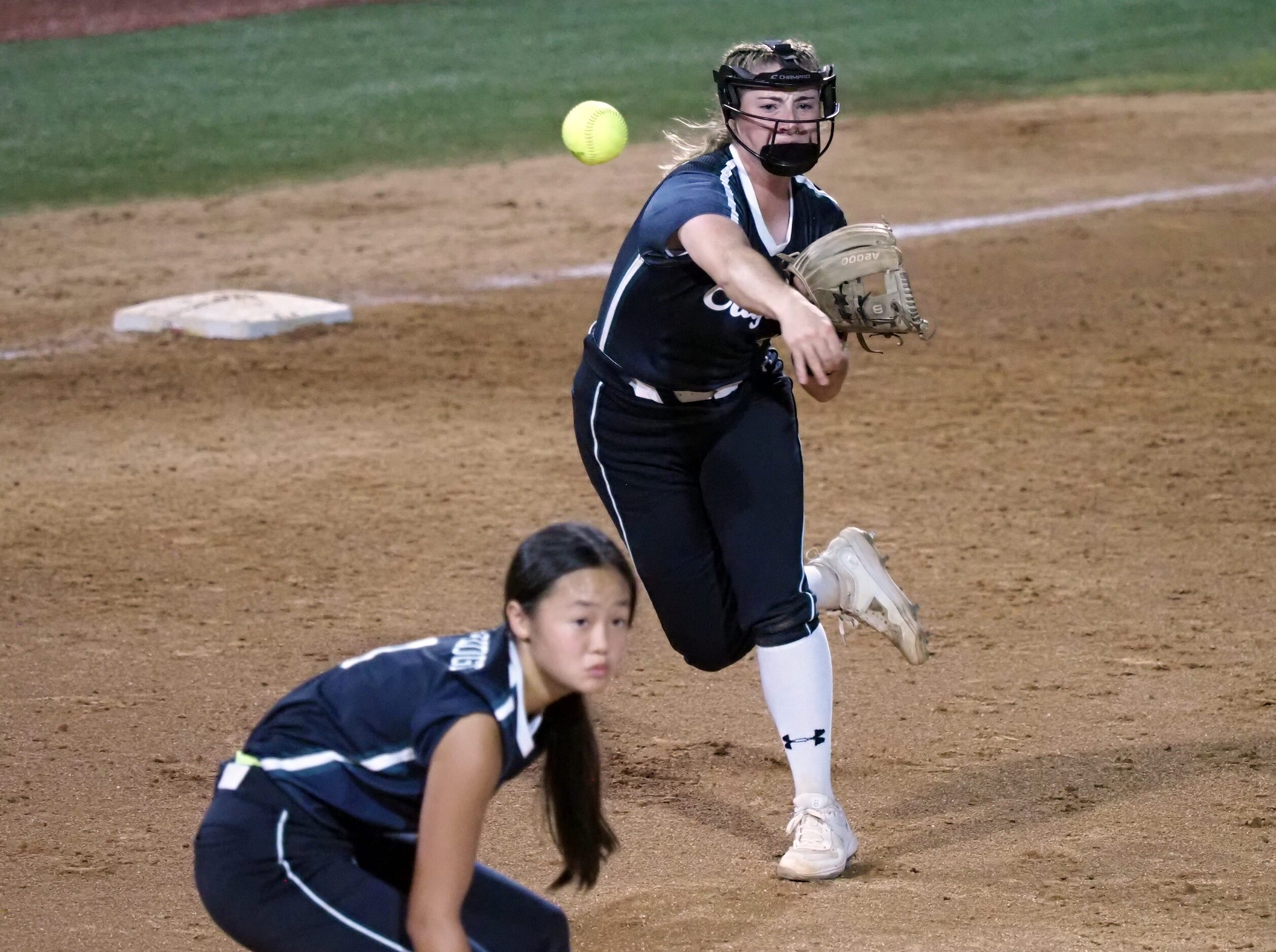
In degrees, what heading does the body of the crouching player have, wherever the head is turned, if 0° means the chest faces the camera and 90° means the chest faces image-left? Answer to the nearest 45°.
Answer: approximately 270°

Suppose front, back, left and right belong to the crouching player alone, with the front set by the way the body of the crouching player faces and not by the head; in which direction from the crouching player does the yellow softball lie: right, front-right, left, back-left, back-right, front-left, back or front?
left

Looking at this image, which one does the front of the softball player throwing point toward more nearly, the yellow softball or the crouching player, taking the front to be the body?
the crouching player

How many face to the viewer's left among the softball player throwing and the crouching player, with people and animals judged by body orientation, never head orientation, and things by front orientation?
0
